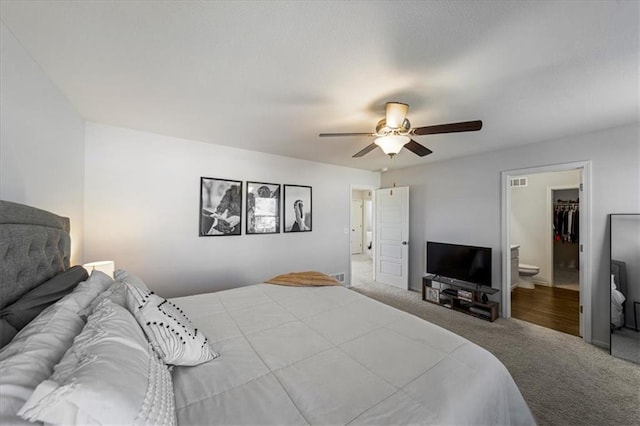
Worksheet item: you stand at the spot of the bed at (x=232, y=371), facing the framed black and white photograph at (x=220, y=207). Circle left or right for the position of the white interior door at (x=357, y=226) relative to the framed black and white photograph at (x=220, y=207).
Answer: right

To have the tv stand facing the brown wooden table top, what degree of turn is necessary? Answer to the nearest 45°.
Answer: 0° — it already faces it

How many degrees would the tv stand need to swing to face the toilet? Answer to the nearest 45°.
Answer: approximately 180°

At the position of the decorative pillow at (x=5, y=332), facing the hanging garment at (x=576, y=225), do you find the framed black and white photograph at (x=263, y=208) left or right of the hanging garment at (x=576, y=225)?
left

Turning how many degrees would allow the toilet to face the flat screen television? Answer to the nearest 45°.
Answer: approximately 135° to its right

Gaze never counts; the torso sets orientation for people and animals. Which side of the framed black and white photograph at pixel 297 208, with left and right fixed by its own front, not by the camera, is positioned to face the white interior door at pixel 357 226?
left

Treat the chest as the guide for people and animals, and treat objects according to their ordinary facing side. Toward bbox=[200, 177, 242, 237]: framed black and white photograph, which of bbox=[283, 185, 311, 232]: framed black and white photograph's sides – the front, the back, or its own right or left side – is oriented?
right

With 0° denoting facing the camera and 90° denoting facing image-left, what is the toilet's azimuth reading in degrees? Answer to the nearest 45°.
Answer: approximately 270°

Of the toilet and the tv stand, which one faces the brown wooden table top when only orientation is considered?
the tv stand

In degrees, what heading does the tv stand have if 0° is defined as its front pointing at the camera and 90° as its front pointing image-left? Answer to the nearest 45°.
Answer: approximately 45°
